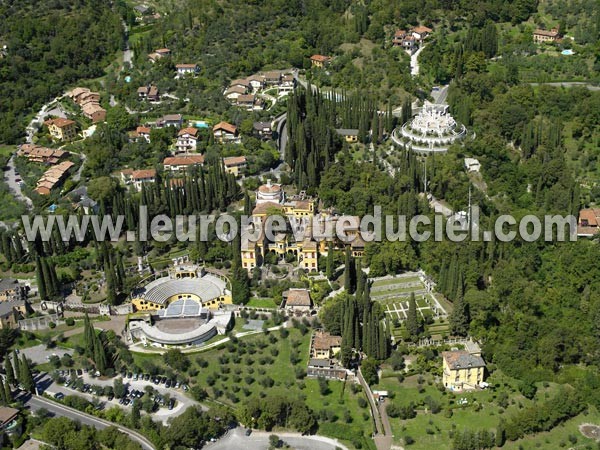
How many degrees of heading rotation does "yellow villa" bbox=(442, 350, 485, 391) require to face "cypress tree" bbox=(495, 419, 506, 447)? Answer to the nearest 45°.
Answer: approximately 45° to its left

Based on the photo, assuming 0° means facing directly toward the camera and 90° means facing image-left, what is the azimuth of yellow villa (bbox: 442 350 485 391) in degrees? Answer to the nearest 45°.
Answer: approximately 0°

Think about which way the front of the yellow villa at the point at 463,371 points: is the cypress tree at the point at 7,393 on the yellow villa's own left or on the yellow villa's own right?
on the yellow villa's own right

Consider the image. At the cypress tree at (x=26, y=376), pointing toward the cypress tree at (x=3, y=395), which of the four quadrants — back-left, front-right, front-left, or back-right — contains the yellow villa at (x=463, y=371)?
back-left

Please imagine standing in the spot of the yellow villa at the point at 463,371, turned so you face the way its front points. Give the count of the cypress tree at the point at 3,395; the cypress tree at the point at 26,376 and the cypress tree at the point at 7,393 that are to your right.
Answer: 3

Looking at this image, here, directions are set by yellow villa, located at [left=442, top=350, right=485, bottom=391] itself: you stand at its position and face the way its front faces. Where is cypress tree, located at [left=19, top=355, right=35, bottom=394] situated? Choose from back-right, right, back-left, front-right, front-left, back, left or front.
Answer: right

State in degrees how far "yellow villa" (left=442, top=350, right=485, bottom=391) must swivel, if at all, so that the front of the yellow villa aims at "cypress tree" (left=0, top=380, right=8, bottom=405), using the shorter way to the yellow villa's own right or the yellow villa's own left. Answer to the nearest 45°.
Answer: approximately 90° to the yellow villa's own right
